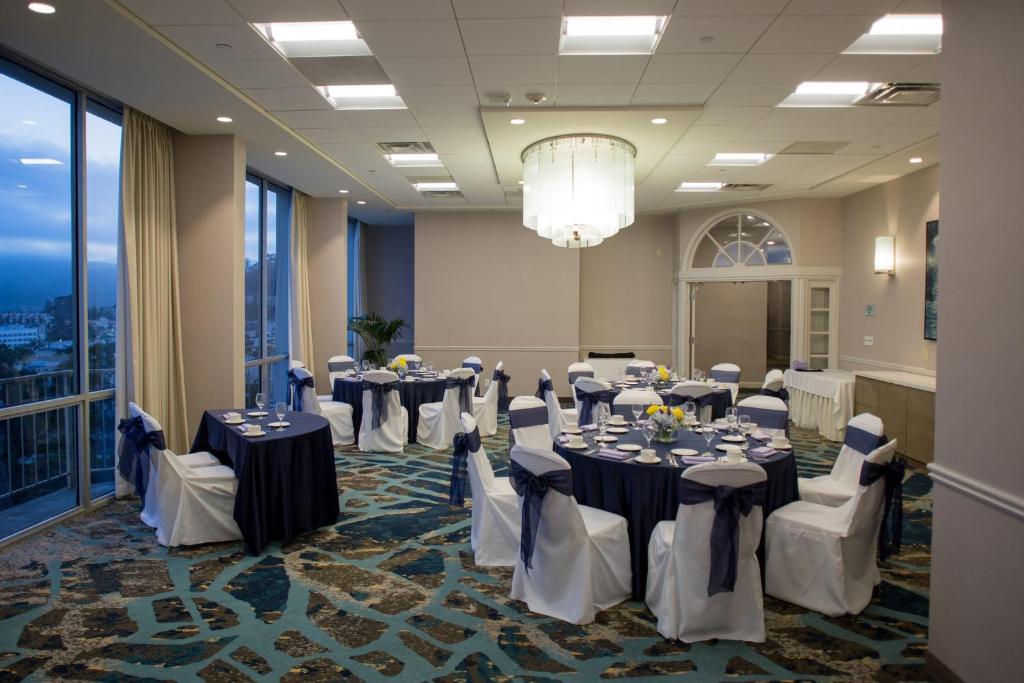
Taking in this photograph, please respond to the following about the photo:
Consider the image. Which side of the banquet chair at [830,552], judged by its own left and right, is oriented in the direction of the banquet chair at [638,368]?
front

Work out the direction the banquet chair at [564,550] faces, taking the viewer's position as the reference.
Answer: facing away from the viewer and to the right of the viewer

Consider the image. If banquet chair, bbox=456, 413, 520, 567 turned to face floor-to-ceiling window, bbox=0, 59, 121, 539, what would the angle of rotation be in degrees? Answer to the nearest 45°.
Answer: approximately 180°

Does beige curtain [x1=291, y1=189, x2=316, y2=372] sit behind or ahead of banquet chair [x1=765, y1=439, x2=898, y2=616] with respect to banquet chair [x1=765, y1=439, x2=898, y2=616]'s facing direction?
ahead

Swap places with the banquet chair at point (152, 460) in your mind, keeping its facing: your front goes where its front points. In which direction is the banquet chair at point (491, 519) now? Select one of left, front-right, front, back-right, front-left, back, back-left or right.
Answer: front-right

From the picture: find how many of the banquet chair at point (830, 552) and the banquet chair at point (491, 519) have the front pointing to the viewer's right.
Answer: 1

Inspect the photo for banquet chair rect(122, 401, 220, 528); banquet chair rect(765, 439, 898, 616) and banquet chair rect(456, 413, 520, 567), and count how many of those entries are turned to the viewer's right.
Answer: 2

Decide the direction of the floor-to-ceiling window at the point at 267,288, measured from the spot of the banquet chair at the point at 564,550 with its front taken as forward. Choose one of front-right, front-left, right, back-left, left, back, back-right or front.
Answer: left

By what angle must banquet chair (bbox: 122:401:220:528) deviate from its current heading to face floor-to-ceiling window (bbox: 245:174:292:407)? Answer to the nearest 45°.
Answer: approximately 90° to its left

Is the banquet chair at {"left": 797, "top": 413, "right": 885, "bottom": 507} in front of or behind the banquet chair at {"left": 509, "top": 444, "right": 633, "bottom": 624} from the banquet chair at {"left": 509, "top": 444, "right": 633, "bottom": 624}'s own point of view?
in front

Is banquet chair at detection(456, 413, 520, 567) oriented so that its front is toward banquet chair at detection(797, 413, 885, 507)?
yes

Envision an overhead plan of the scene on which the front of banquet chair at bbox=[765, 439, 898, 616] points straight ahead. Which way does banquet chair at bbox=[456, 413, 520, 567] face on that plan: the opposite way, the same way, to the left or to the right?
the opposite way

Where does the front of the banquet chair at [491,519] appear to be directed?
to the viewer's right

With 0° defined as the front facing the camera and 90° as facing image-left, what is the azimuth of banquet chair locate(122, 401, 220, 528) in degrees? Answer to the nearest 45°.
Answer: approximately 270°
